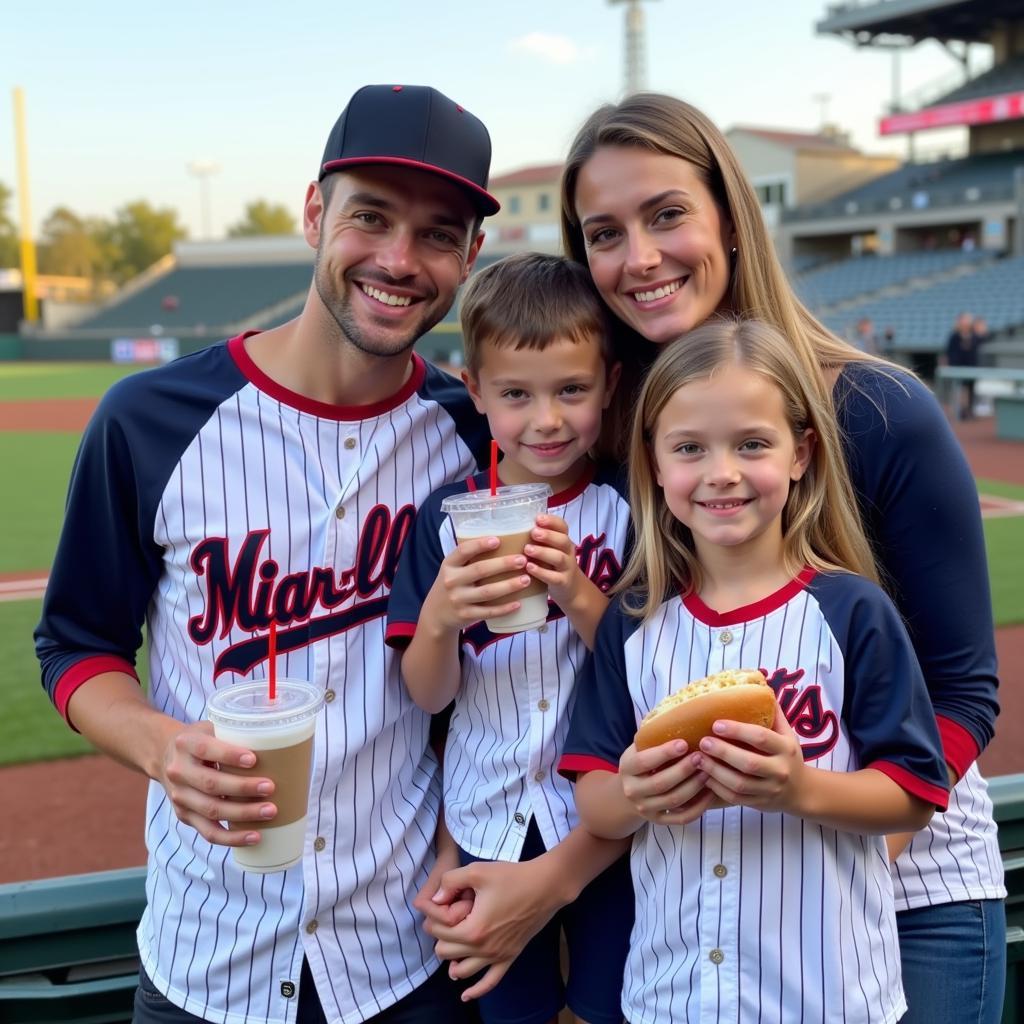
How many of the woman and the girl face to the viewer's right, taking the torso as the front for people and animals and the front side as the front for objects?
0

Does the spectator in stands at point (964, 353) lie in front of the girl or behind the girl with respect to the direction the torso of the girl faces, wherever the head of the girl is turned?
behind

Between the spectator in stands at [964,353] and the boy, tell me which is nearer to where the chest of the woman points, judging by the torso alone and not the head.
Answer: the boy

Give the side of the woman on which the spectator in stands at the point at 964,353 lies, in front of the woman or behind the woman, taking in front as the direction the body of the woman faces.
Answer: behind

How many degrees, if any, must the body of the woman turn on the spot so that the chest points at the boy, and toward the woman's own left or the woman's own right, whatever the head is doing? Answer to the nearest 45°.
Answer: approximately 45° to the woman's own right

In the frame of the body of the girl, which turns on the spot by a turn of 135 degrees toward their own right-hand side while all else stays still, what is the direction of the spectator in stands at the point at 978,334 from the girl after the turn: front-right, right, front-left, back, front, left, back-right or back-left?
front-right

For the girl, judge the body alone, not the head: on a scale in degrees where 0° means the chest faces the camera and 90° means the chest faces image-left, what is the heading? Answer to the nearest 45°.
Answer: approximately 0°

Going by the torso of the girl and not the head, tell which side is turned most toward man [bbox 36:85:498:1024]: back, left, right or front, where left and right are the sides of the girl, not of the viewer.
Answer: right

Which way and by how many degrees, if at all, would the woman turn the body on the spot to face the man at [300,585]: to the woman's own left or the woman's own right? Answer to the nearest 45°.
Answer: approximately 45° to the woman's own right
